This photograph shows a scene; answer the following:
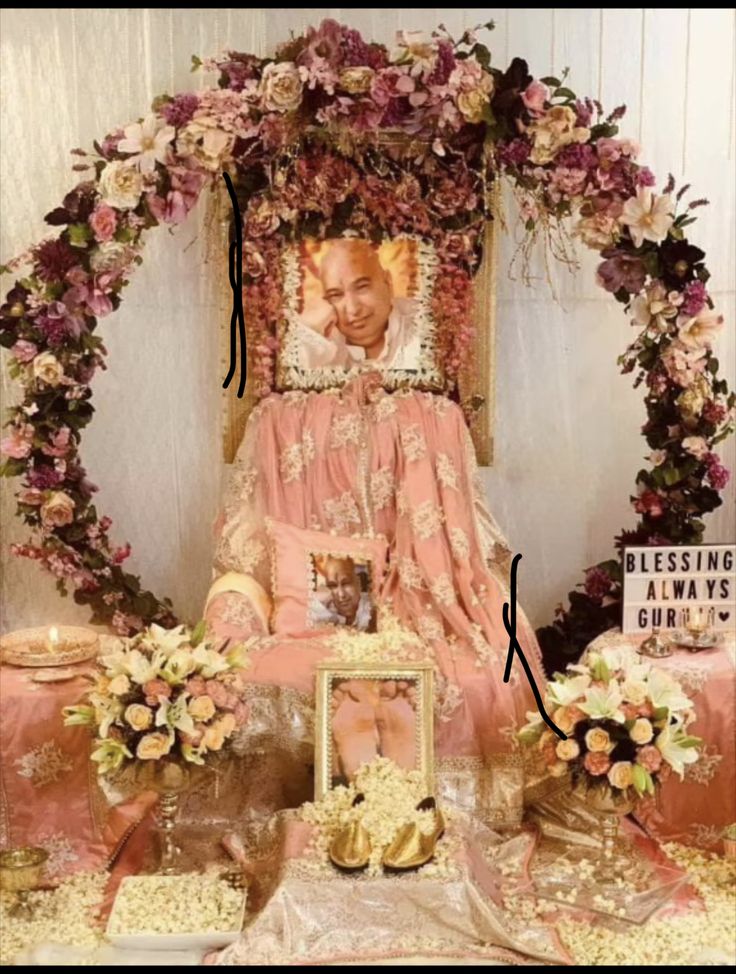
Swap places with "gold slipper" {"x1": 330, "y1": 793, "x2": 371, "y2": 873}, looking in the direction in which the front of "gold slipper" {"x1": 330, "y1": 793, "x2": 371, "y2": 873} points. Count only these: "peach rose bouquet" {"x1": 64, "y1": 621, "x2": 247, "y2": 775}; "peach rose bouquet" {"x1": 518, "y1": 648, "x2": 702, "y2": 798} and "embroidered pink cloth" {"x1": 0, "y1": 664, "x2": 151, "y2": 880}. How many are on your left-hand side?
1

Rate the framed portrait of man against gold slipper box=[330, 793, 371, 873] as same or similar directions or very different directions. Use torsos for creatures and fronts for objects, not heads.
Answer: same or similar directions

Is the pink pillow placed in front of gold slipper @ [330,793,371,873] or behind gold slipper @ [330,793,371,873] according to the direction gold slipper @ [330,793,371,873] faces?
behind

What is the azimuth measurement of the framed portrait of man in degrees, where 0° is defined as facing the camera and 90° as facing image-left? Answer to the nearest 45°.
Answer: approximately 0°

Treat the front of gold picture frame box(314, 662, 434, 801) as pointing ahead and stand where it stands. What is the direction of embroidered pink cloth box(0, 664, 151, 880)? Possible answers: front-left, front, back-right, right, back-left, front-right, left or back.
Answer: right

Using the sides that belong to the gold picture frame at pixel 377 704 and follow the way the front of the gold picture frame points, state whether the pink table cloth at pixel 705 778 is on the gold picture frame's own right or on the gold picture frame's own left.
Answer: on the gold picture frame's own left

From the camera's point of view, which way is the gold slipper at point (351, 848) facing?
toward the camera

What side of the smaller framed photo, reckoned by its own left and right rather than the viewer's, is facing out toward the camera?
front

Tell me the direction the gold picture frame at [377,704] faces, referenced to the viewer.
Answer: facing the viewer

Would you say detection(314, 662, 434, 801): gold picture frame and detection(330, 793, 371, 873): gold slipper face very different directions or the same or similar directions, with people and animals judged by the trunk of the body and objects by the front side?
same or similar directions

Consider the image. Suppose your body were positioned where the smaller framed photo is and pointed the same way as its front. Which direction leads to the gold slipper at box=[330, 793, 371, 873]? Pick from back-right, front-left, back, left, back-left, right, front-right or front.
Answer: front
